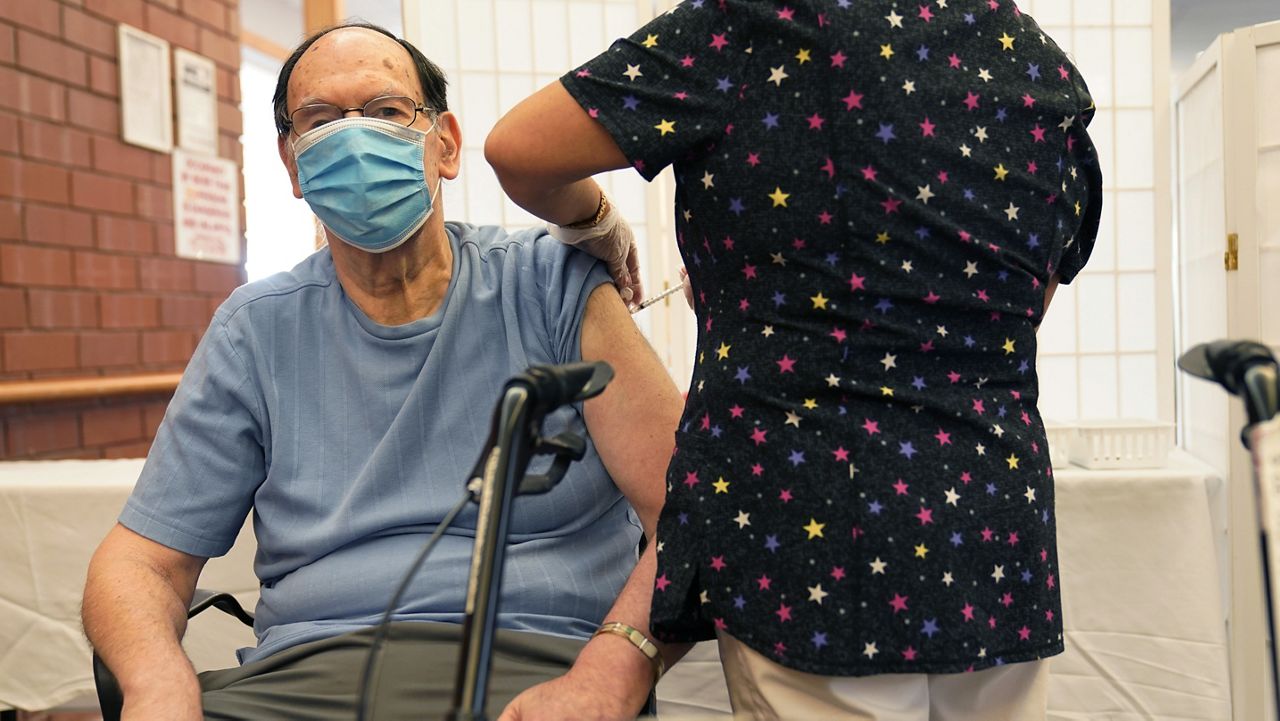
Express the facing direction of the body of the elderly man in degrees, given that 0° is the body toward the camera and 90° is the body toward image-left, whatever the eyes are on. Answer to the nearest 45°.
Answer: approximately 0°

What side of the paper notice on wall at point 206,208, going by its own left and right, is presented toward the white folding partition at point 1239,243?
front

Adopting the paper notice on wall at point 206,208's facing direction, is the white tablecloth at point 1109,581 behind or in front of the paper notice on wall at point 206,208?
in front

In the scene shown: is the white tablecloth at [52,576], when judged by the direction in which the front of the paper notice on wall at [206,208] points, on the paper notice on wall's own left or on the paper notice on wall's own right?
on the paper notice on wall's own right

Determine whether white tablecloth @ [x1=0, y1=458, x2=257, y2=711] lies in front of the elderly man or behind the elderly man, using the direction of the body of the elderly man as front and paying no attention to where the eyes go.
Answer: behind

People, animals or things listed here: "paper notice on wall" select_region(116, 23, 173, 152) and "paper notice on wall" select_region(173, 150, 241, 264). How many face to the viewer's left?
0

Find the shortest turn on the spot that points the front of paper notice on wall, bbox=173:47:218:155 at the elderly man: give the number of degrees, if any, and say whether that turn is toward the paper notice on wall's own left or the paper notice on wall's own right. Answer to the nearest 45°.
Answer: approximately 45° to the paper notice on wall's own right

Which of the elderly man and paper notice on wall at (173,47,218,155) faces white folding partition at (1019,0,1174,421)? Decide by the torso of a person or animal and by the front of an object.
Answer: the paper notice on wall

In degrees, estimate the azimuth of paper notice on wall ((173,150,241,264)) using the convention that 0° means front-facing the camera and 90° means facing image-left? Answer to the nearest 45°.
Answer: approximately 315°

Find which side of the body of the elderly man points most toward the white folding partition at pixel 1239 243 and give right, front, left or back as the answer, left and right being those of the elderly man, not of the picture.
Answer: left

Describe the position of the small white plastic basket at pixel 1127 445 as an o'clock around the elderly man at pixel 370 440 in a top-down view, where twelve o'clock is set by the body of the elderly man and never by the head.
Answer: The small white plastic basket is roughly at 9 o'clock from the elderly man.

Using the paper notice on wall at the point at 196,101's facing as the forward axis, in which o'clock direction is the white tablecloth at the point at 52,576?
The white tablecloth is roughly at 2 o'clock from the paper notice on wall.
